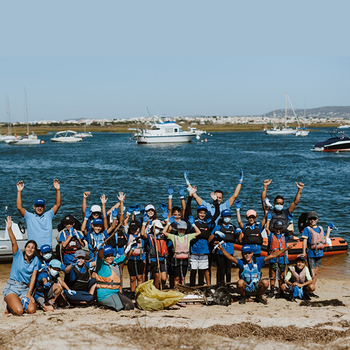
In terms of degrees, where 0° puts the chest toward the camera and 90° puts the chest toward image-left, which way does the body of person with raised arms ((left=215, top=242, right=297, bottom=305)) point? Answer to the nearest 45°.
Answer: approximately 0°

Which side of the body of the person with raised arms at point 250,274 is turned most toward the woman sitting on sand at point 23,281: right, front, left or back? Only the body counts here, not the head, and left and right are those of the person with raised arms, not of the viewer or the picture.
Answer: right

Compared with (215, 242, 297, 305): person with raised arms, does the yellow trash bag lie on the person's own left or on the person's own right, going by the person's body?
on the person's own right

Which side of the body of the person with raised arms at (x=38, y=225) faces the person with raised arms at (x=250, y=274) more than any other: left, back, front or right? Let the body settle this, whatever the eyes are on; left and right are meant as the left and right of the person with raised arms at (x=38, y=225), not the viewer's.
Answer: left

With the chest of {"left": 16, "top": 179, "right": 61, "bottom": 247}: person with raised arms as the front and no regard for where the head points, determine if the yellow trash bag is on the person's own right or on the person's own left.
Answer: on the person's own left

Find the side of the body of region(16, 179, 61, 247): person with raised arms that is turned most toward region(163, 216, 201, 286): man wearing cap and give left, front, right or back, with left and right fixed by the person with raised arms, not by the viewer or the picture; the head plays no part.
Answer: left

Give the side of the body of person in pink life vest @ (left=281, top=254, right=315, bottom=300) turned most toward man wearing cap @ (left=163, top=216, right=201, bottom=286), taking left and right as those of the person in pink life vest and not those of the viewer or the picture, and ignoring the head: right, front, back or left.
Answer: right

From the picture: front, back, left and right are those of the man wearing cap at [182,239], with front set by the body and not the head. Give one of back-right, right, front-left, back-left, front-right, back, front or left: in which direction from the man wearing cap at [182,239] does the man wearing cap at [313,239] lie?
left

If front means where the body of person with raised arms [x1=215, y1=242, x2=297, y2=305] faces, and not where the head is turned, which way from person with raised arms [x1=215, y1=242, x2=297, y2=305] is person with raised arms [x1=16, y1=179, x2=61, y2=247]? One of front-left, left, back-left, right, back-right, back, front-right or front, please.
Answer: right

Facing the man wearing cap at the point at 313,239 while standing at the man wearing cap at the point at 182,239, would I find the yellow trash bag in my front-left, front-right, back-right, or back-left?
back-right

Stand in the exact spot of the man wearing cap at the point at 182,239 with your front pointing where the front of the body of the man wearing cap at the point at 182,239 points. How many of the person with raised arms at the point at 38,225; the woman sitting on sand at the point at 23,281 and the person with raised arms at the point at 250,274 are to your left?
1

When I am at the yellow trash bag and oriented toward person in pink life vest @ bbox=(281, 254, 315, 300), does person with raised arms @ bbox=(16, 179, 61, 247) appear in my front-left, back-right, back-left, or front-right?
back-left

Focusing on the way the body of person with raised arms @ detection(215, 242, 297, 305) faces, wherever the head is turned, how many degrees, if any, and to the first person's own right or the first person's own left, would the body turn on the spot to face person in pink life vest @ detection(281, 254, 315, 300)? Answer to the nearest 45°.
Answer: approximately 135° to the first person's own left
